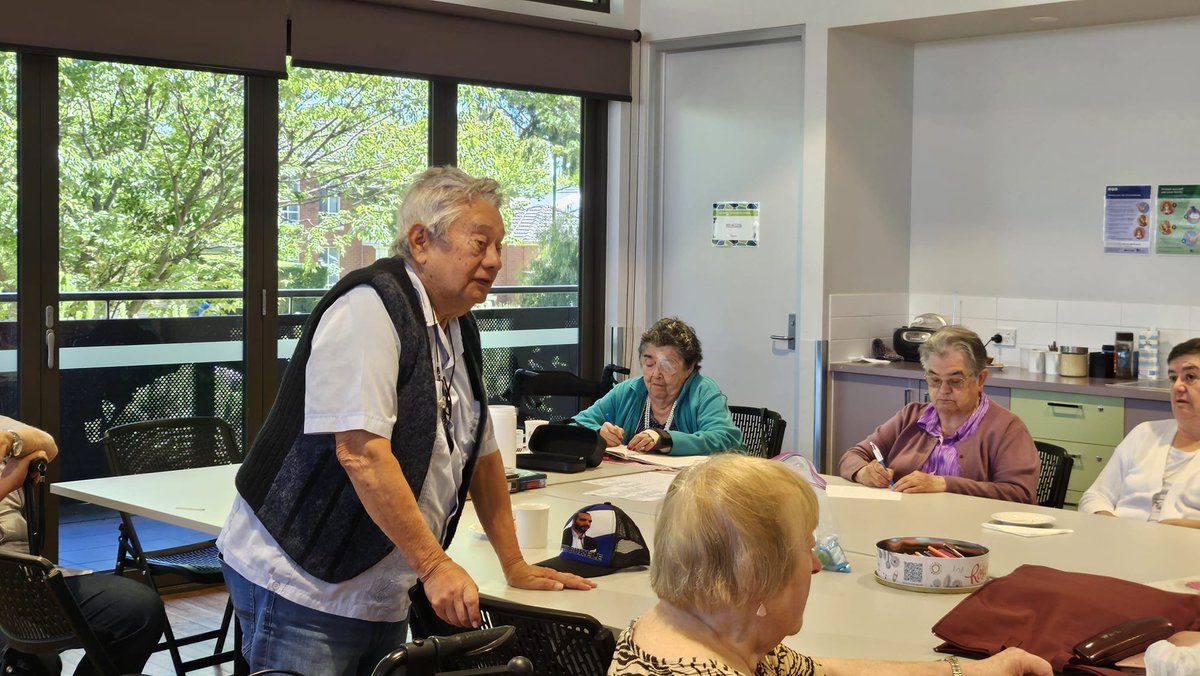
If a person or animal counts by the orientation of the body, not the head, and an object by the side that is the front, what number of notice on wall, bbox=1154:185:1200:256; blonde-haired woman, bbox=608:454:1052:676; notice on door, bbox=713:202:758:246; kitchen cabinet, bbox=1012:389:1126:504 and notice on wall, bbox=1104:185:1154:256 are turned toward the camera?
4

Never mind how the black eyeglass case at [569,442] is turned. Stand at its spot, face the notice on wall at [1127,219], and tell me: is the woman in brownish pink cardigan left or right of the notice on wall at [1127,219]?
right

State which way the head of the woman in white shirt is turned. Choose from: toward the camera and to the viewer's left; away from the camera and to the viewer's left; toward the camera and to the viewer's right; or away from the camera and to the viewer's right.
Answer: toward the camera and to the viewer's left

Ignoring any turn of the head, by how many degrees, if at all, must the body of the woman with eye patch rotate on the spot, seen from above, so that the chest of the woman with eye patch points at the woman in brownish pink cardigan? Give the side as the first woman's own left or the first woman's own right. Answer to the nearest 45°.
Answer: approximately 90° to the first woman's own left

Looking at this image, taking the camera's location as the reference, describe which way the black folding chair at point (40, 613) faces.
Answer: facing away from the viewer and to the right of the viewer

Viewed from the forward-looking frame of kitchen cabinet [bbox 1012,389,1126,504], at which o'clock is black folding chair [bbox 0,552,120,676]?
The black folding chair is roughly at 1 o'clock from the kitchen cabinet.

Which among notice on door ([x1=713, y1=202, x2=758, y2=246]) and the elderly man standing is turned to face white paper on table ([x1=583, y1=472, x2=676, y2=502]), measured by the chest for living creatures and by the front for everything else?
the notice on door

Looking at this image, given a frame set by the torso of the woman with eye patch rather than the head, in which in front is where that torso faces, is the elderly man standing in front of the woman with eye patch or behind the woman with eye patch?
in front

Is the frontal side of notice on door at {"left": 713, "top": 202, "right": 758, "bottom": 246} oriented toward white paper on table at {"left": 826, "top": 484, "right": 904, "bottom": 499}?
yes

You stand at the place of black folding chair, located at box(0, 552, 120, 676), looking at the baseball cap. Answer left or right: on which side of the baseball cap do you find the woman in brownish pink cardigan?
left
